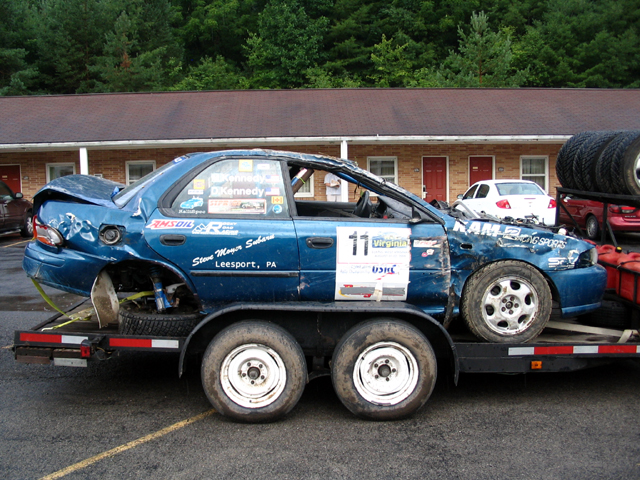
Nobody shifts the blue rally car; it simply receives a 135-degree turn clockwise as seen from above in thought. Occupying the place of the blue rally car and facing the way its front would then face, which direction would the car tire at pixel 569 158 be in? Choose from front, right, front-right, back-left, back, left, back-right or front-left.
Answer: back

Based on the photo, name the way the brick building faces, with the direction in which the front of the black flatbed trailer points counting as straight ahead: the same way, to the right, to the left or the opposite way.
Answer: to the right

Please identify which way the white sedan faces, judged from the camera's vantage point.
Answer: facing away from the viewer and to the left of the viewer

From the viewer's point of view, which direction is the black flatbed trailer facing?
to the viewer's right

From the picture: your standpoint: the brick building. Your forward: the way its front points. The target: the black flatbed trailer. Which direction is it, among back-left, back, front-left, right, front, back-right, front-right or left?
front

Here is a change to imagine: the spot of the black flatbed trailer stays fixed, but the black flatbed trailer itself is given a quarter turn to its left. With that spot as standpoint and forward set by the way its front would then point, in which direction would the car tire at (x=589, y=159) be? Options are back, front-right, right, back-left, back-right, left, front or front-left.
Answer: front-right

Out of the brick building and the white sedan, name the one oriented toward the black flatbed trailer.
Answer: the brick building

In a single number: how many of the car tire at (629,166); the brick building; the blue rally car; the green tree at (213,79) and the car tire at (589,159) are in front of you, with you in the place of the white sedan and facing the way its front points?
2

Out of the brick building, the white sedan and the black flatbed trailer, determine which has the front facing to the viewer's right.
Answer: the black flatbed trailer

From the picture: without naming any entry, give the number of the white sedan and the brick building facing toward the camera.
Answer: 1

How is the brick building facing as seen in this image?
toward the camera

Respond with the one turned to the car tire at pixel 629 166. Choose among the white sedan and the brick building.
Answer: the brick building

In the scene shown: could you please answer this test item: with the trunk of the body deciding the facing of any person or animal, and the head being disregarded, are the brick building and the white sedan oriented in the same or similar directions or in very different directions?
very different directions

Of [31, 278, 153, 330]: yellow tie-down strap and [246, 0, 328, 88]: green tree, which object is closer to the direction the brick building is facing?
the yellow tie-down strap

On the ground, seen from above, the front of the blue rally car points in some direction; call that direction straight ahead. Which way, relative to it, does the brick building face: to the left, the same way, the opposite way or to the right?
to the right

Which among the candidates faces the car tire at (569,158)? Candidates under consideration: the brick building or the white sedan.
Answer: the brick building

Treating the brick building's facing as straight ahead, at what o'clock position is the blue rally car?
The blue rally car is roughly at 12 o'clock from the brick building.

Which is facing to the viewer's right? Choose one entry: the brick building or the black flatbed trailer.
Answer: the black flatbed trailer

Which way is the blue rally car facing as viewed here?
to the viewer's right
